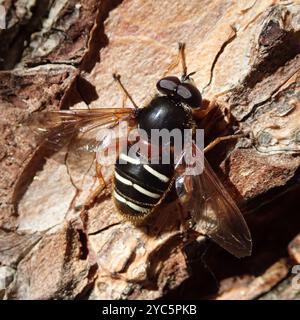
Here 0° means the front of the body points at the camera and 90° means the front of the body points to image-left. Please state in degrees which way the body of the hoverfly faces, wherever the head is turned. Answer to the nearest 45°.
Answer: approximately 225°
